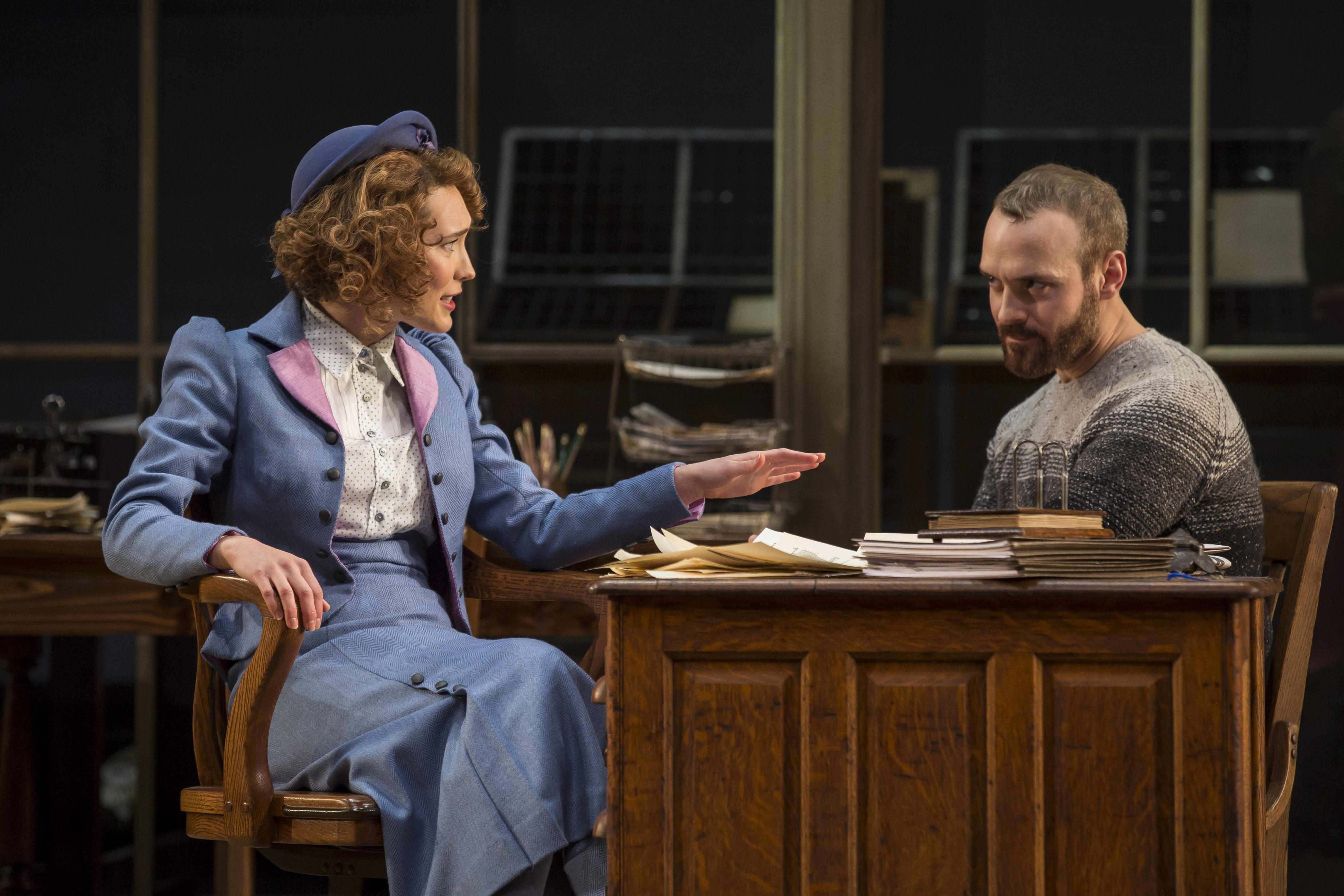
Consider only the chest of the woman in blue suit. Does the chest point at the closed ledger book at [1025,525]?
no

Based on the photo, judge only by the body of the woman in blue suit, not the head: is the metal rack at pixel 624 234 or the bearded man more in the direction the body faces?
the bearded man

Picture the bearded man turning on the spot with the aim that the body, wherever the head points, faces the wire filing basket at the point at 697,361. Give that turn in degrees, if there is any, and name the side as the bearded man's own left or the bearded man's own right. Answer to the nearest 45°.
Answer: approximately 90° to the bearded man's own right

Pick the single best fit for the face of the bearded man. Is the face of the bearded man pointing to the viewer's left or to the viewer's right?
to the viewer's left

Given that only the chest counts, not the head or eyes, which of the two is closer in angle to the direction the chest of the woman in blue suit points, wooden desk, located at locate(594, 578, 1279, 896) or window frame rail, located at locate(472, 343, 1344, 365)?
the wooden desk

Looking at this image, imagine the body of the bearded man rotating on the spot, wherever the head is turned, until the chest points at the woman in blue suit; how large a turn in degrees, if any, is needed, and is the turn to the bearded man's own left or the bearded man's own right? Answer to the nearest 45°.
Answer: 0° — they already face them

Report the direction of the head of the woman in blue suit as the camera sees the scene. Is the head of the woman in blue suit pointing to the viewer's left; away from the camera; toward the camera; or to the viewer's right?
to the viewer's right

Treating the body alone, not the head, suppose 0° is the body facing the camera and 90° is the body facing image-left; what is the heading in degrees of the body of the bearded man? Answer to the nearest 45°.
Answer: approximately 45°
